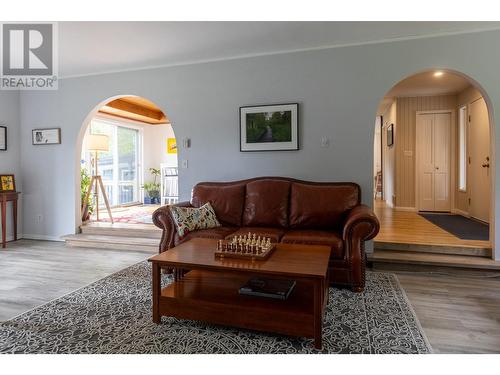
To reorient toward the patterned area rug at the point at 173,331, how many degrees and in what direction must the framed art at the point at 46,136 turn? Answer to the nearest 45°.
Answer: approximately 45° to its left

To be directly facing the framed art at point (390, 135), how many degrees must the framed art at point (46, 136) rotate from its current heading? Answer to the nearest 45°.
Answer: approximately 135° to its left

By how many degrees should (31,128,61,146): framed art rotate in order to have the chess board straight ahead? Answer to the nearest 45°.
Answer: approximately 45° to its left

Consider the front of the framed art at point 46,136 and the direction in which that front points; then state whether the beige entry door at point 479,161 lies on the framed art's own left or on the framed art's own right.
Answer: on the framed art's own left

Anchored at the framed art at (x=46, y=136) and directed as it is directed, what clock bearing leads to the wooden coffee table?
The wooden coffee table is roughly at 10 o'clock from the framed art.

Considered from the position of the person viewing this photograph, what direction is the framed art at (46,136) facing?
facing the viewer and to the left of the viewer

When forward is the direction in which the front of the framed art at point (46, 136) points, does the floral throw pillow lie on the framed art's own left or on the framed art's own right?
on the framed art's own left

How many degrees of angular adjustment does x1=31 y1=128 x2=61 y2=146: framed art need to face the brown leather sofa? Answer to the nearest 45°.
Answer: approximately 90° to its left

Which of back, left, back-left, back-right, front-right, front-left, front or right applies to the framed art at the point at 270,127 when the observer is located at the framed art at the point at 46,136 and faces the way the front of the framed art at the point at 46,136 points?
left
